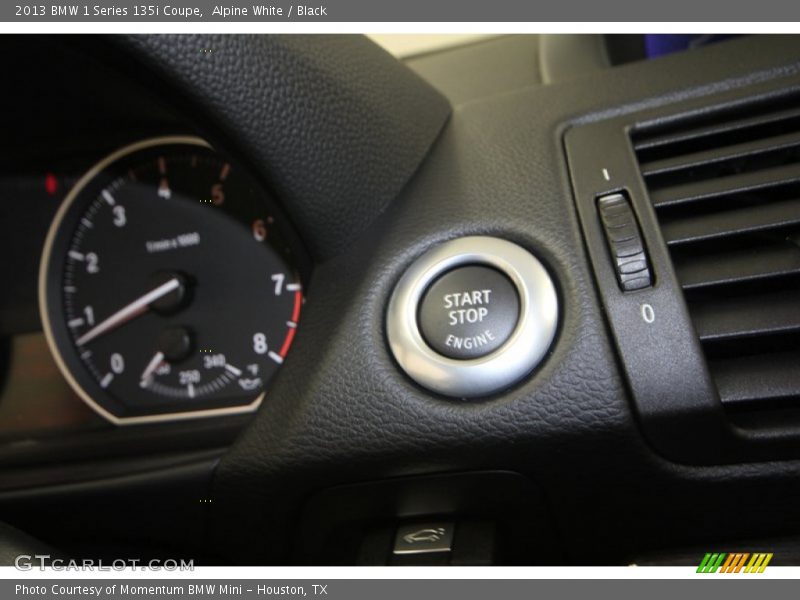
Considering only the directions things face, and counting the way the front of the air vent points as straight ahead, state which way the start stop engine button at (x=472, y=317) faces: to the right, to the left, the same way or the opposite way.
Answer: the same way

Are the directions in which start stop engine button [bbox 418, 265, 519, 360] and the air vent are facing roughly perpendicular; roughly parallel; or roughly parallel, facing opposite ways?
roughly parallel

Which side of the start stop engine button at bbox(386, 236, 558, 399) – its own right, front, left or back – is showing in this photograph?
front

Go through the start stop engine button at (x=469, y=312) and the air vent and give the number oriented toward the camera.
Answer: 2

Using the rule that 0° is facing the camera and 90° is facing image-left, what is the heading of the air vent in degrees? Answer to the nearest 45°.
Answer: approximately 0°

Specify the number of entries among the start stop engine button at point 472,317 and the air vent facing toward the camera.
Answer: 2
